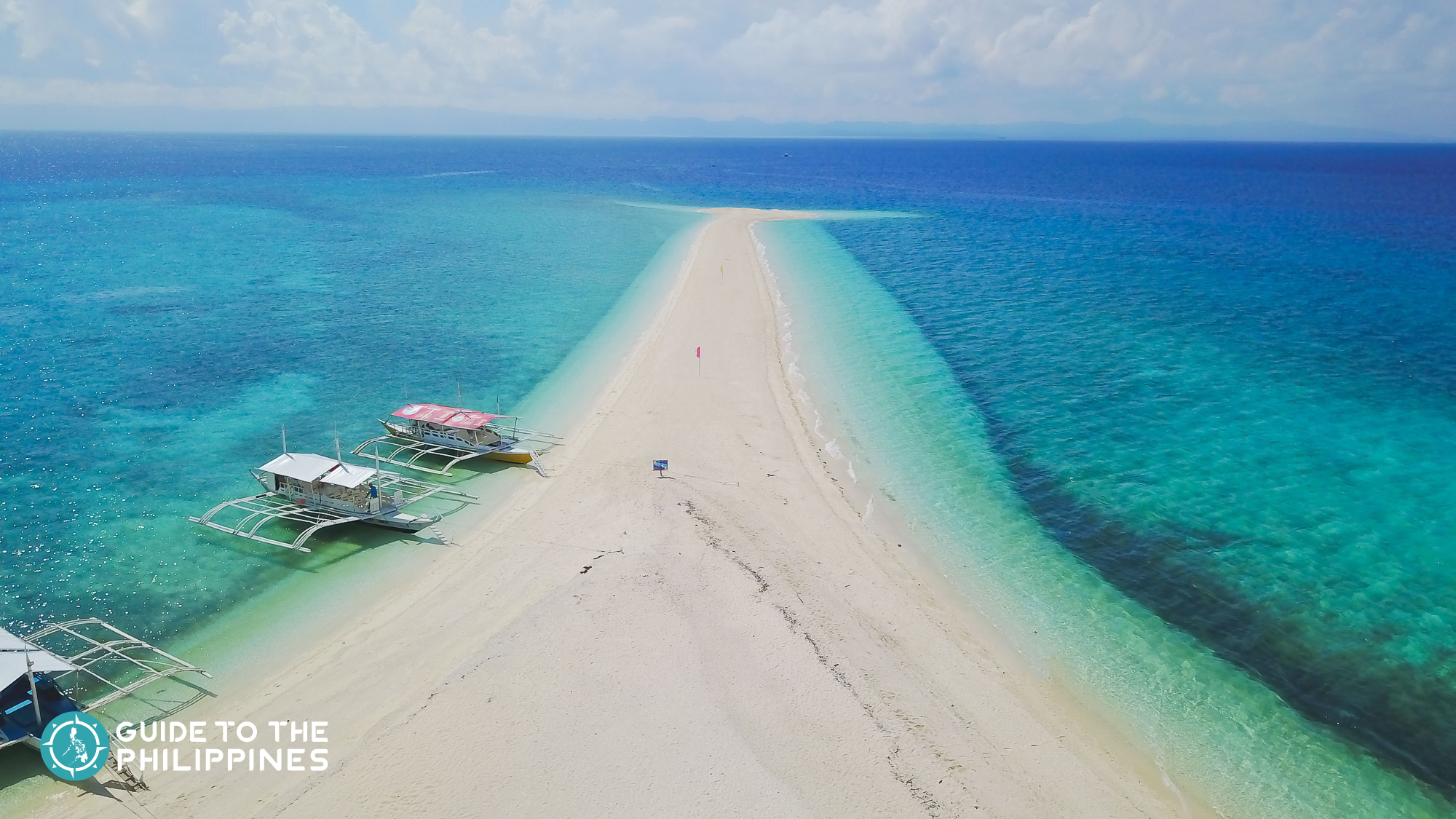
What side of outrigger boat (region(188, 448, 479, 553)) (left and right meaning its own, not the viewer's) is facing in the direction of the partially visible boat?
right

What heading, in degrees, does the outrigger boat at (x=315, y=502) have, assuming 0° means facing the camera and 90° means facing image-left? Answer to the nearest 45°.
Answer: approximately 315°

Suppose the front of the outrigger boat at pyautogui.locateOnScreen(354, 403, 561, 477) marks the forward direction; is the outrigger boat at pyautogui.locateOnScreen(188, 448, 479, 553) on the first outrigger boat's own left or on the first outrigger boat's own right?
on the first outrigger boat's own right

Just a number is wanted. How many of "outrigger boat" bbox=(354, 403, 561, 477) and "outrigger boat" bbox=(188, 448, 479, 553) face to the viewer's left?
0

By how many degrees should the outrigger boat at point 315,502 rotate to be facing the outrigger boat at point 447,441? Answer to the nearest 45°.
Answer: approximately 90° to its left

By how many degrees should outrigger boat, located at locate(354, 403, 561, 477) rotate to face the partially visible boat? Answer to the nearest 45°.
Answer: approximately 90° to its right

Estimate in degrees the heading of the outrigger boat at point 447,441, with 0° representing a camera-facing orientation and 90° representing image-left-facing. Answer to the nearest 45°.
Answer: approximately 315°
